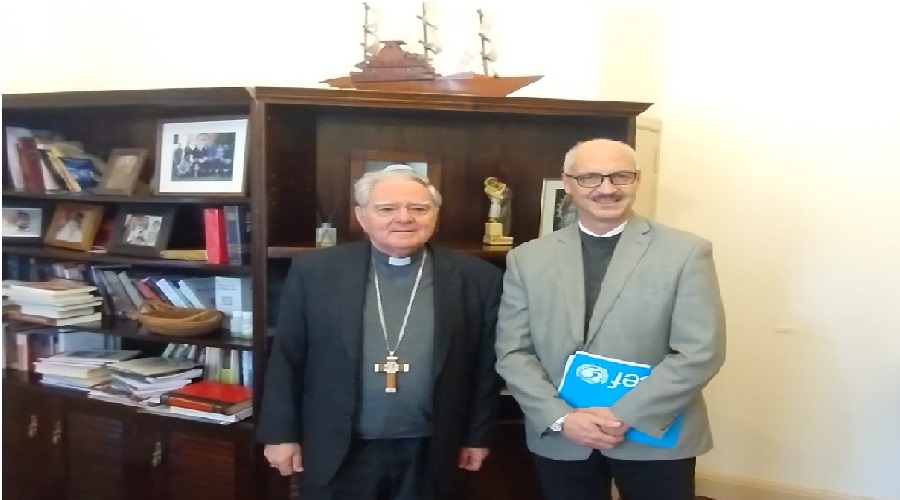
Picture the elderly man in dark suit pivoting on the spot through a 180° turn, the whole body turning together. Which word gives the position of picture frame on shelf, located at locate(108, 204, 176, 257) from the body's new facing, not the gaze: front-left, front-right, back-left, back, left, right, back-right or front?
front-left

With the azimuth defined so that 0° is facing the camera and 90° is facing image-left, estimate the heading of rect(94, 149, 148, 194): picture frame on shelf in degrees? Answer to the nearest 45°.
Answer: approximately 0°

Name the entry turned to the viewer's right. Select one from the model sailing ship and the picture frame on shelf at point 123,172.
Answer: the model sailing ship

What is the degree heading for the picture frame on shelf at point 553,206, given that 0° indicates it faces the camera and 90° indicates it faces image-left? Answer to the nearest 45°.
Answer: approximately 0°

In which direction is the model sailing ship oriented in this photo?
to the viewer's right

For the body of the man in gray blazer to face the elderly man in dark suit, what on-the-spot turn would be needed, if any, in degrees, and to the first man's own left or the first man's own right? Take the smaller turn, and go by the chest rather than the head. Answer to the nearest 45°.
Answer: approximately 90° to the first man's own right

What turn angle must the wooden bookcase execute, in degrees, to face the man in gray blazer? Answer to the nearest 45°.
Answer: approximately 45° to its left
